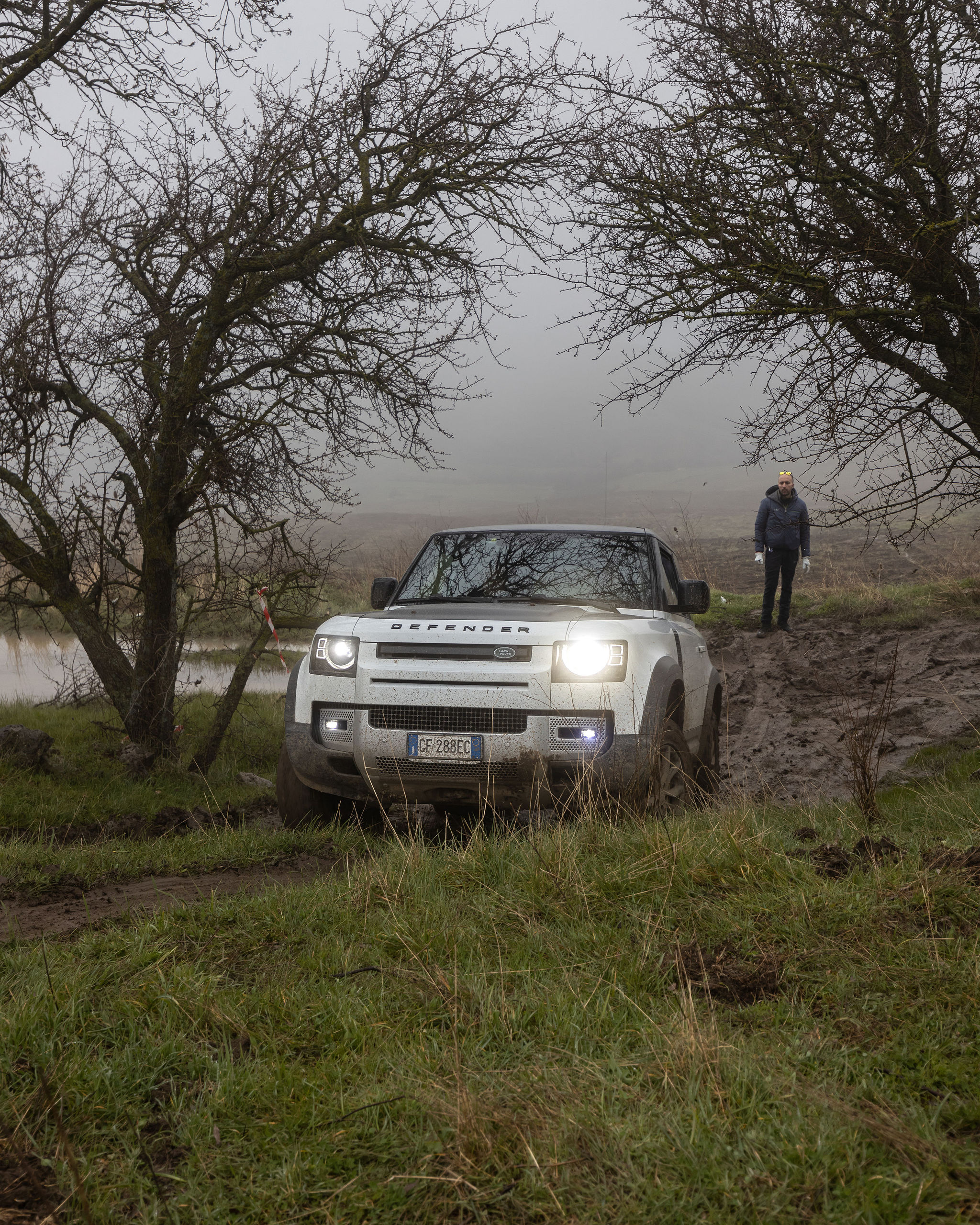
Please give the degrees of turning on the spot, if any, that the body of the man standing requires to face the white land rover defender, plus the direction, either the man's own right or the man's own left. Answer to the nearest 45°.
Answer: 0° — they already face it

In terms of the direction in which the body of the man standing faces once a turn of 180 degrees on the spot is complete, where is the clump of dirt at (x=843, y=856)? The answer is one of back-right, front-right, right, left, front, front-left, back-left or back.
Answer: back

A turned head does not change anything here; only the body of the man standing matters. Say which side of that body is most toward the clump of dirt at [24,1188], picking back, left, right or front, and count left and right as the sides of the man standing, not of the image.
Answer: front

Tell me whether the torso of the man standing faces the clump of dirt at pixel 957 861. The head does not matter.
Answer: yes

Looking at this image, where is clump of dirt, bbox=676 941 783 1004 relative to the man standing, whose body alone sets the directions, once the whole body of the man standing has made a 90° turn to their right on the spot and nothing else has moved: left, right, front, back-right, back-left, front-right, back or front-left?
left

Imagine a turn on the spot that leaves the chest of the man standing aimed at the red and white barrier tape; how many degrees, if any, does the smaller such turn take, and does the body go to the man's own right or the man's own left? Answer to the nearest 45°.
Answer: approximately 45° to the man's own right

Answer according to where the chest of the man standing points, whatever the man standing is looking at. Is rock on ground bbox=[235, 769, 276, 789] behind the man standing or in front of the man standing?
in front

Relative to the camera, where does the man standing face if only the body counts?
toward the camera

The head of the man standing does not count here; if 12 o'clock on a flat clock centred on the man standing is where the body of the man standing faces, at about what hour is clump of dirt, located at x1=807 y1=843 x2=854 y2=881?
The clump of dirt is roughly at 12 o'clock from the man standing.

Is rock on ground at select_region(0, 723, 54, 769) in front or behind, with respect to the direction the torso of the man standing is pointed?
in front
